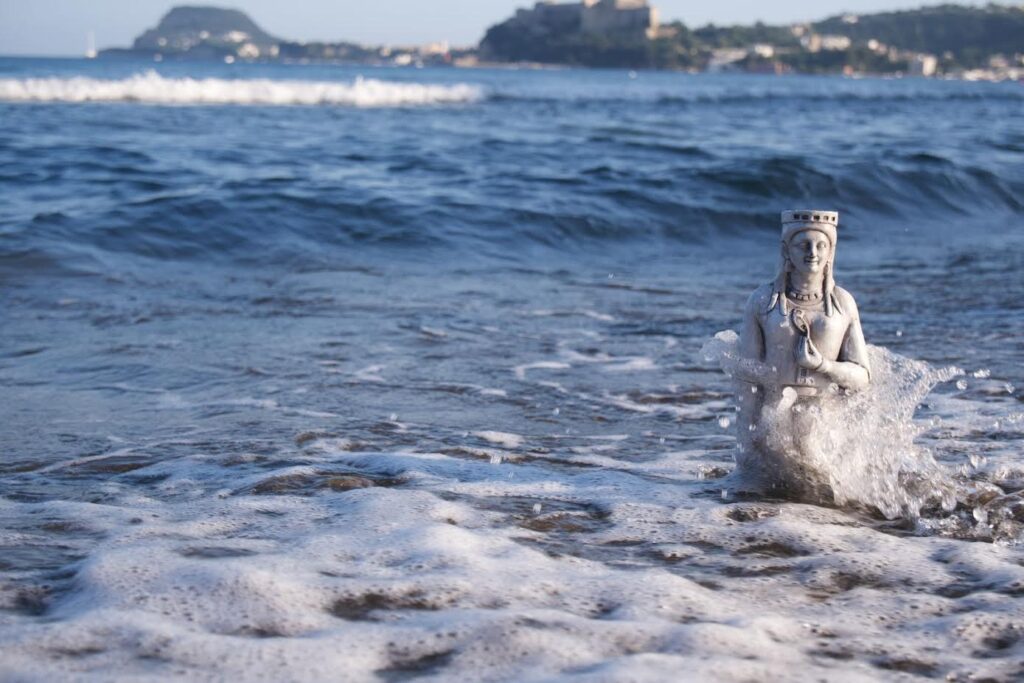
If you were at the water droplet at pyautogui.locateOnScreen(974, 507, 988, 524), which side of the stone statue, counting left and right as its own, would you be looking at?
left

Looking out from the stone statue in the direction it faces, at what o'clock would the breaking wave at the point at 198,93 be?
The breaking wave is roughly at 5 o'clock from the stone statue.

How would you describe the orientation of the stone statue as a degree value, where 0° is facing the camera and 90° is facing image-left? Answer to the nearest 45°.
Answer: approximately 0°

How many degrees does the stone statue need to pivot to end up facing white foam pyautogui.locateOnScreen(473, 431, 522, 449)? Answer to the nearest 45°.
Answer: approximately 135° to its right
